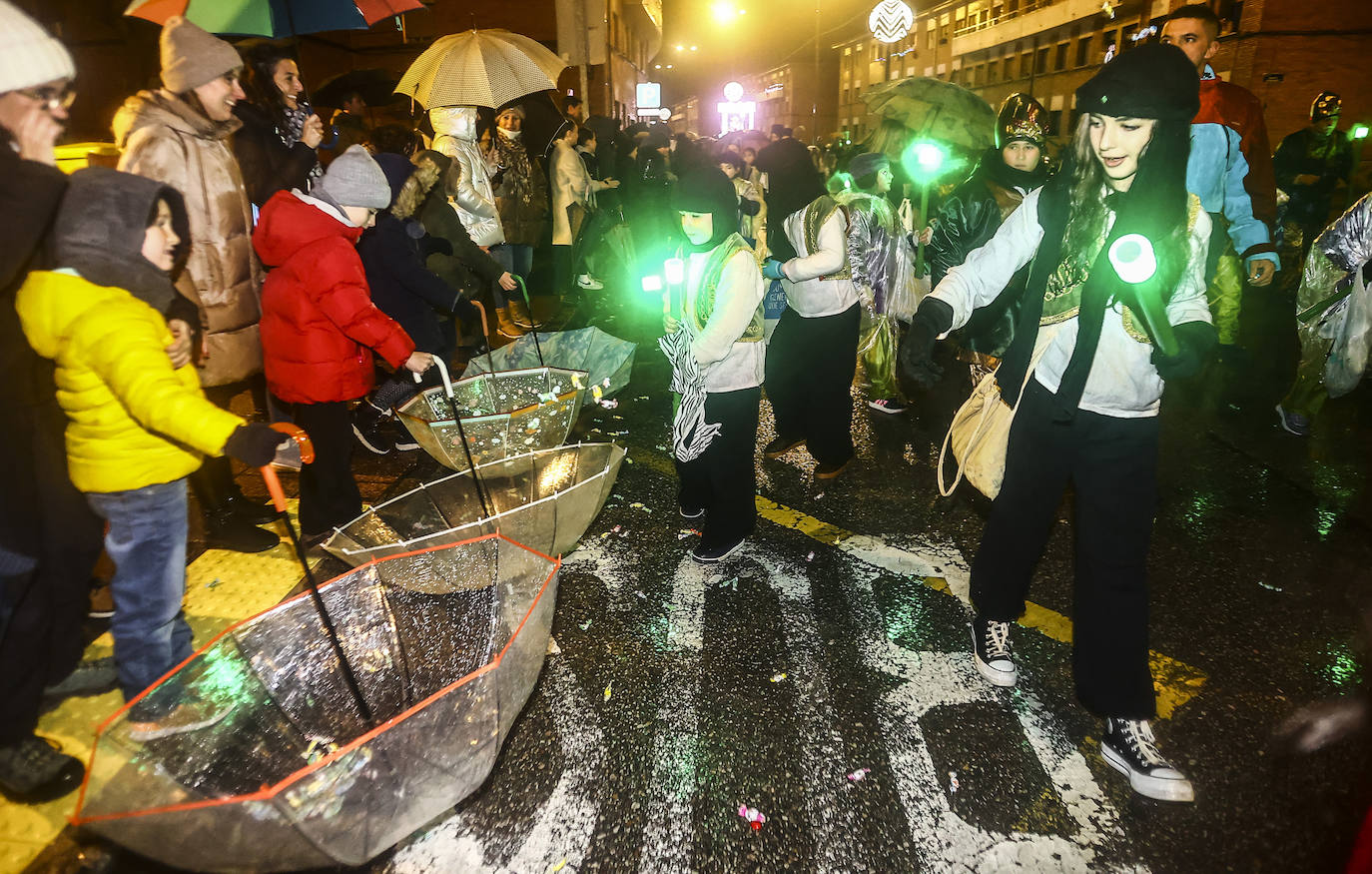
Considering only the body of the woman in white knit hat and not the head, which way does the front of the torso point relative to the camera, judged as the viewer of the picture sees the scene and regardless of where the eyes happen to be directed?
to the viewer's right

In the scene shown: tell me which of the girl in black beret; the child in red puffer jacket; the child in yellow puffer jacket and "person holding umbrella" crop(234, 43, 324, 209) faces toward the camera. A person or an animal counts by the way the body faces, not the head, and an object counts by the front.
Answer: the girl in black beret

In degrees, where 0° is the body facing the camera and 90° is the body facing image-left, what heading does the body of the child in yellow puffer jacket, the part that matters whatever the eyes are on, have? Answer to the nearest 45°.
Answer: approximately 270°

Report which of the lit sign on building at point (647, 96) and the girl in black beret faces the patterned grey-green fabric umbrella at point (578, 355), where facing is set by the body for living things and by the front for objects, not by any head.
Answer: the lit sign on building

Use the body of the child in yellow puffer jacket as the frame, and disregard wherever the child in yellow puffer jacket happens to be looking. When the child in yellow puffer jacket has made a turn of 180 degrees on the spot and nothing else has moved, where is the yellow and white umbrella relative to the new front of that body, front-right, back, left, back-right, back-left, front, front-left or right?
back-right

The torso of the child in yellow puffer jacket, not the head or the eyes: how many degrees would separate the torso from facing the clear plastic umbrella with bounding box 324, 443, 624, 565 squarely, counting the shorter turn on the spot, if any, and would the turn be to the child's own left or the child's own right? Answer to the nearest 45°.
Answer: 0° — they already face it

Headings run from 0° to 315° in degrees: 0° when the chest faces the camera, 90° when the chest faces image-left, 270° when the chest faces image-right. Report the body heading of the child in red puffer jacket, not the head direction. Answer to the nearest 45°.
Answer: approximately 270°

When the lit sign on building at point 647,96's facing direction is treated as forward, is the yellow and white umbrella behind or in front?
in front
